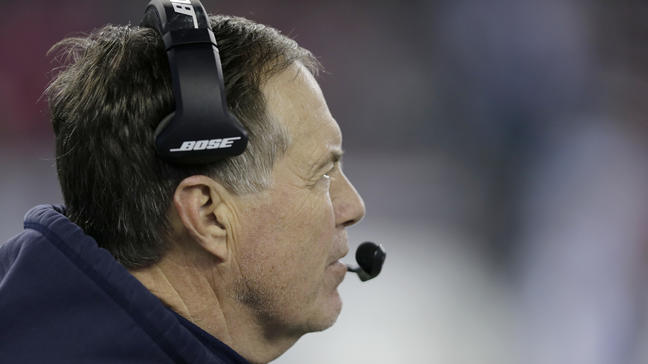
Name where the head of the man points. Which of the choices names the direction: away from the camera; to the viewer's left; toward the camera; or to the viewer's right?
to the viewer's right

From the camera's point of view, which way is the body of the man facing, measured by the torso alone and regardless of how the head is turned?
to the viewer's right
